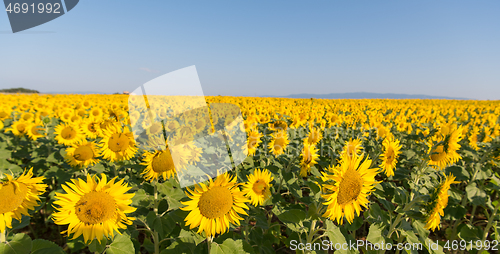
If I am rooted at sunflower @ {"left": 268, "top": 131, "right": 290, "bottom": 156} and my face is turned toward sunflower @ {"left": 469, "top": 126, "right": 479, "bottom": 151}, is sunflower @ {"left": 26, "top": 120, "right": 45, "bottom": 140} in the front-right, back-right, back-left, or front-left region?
back-left

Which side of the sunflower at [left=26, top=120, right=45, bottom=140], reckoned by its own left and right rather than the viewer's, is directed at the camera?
front

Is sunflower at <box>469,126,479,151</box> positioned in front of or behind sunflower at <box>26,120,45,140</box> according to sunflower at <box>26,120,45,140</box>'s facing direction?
in front

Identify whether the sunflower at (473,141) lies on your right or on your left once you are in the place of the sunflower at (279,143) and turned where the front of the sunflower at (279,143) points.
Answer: on your left

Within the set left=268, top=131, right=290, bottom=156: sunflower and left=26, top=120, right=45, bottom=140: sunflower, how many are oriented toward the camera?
2

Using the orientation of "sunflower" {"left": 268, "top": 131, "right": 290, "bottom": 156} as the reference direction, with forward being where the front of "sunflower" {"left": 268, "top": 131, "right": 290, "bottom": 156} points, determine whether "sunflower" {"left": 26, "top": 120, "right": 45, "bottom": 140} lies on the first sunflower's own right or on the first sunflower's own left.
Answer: on the first sunflower's own right

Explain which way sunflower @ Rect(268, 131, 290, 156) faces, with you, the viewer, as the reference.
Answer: facing the viewer

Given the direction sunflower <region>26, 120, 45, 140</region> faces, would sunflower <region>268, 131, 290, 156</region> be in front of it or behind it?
in front
